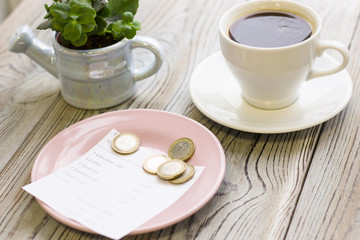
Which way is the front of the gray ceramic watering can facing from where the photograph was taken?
facing to the left of the viewer
